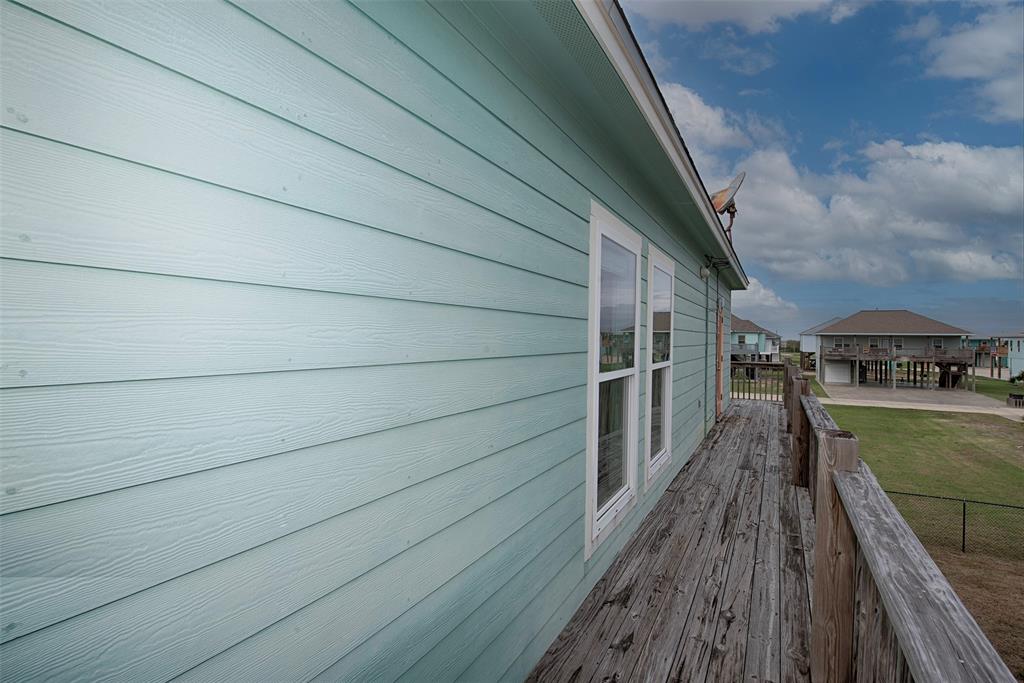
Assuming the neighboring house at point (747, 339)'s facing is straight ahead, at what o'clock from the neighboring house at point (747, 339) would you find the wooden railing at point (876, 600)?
The wooden railing is roughly at 12 o'clock from the neighboring house.

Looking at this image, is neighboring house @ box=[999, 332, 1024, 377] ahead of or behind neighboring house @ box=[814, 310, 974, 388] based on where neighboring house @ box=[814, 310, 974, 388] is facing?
behind

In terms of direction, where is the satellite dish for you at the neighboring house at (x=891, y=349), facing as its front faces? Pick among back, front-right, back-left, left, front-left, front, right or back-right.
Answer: front

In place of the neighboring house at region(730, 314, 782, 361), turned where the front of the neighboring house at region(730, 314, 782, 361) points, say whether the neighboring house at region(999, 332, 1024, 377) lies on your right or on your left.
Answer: on your left

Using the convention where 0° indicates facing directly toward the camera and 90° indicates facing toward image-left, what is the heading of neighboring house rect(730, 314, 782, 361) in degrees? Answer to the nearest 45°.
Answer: approximately 0°

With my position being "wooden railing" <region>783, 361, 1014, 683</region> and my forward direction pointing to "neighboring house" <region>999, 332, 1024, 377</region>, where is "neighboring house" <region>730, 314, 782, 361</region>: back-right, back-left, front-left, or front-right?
front-left

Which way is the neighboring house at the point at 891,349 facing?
toward the camera

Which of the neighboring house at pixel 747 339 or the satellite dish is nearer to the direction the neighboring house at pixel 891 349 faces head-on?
the satellite dish

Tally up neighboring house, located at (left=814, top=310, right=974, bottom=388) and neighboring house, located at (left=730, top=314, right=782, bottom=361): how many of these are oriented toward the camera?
2

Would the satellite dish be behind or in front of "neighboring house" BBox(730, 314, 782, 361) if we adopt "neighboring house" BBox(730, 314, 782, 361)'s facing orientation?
in front

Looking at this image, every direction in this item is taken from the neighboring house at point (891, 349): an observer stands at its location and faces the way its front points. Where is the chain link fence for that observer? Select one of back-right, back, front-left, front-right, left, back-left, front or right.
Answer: front

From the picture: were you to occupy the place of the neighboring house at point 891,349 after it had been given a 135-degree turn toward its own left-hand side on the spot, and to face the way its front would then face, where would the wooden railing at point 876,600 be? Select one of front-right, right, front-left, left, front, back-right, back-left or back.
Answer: back-right

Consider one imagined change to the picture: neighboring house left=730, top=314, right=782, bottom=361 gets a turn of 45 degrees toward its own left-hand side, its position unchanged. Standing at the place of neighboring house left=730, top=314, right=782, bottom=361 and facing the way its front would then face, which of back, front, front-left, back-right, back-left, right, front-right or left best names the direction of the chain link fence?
front-right
